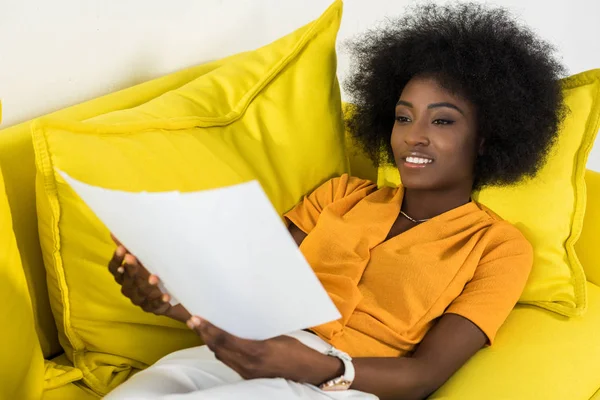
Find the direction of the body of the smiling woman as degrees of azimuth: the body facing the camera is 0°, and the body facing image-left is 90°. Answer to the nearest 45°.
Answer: approximately 45°

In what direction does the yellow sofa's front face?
toward the camera
